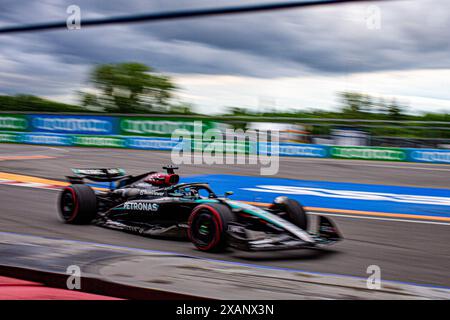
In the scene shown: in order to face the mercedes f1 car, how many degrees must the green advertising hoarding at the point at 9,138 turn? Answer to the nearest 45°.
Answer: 0° — it already faces it

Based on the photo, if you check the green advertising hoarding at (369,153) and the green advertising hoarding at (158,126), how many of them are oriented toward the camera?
2

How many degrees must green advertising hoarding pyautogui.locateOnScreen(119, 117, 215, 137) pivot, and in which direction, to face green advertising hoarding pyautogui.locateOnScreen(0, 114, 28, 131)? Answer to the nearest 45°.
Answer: approximately 135° to its right

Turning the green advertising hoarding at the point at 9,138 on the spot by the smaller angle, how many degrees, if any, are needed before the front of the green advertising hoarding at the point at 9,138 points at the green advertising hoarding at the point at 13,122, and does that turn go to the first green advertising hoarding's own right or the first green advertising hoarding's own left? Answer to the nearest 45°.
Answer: approximately 180°

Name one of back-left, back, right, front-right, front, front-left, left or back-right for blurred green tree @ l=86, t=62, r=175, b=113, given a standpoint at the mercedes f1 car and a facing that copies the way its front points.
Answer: back-left

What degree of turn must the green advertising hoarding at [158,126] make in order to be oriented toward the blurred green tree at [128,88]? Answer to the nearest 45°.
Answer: approximately 180°

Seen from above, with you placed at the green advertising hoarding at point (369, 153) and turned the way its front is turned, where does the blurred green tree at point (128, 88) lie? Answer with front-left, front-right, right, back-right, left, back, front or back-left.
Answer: back-right

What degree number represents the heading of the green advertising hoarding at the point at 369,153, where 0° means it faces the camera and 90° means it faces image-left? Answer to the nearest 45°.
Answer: approximately 0°

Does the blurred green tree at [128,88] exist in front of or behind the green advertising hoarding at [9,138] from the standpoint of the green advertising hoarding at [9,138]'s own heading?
behind

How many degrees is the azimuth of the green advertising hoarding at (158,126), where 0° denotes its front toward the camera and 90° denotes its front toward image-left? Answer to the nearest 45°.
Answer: approximately 0°
